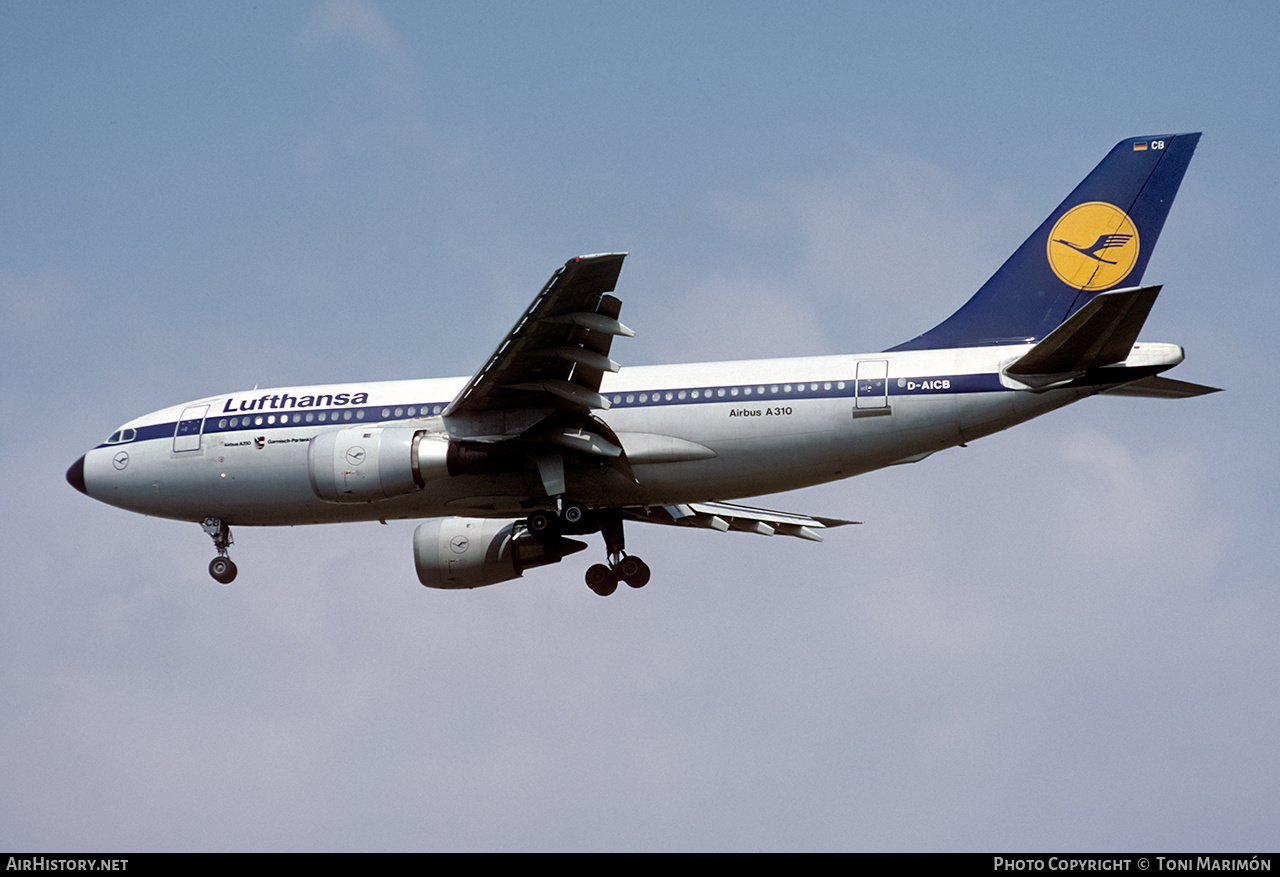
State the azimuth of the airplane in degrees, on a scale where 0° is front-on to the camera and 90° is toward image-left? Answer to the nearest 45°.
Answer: approximately 90°
